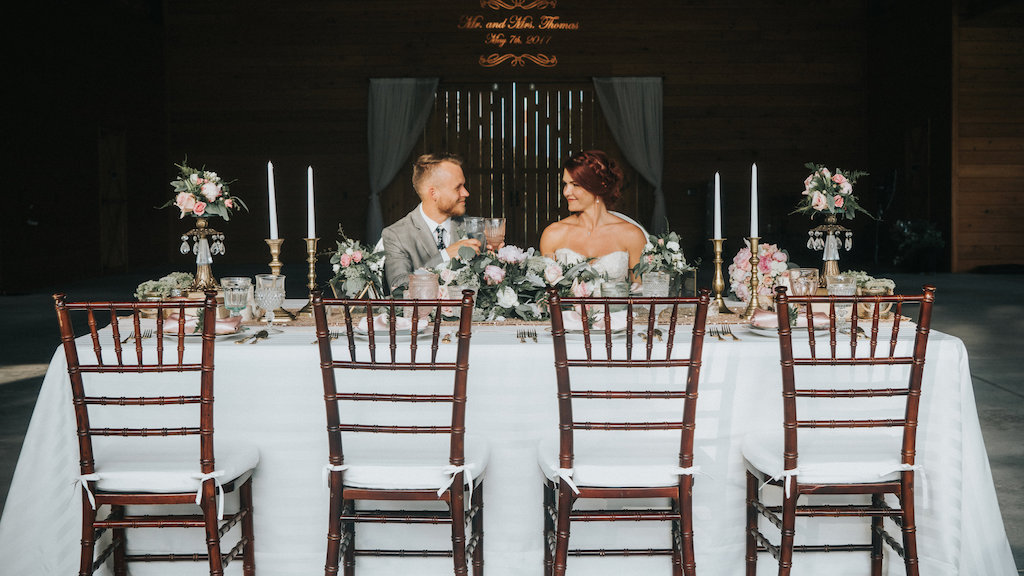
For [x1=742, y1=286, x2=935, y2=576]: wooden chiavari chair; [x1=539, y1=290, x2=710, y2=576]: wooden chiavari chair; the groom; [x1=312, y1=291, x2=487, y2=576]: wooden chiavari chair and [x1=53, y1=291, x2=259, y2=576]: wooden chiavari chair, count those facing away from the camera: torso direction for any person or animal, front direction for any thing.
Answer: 4

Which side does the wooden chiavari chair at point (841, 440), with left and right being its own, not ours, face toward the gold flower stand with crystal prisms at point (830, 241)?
front

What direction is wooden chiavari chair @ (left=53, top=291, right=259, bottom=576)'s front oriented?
away from the camera

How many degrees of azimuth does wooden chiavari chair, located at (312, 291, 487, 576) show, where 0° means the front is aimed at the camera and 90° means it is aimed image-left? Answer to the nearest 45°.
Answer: approximately 180°

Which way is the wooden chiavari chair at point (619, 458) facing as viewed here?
away from the camera

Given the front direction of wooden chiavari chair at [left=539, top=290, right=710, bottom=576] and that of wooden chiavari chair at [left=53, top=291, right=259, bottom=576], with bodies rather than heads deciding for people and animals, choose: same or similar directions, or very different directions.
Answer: same or similar directions

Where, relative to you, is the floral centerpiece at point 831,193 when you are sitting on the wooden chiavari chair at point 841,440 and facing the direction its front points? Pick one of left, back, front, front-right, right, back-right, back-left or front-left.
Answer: front

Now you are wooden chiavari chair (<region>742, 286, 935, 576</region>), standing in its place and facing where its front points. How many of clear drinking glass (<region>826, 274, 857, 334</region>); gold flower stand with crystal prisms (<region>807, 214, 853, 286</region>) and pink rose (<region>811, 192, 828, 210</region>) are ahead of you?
3

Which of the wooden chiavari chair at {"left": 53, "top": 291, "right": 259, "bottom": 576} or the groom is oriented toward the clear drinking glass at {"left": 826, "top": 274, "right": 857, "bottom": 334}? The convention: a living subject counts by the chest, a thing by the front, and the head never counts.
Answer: the groom

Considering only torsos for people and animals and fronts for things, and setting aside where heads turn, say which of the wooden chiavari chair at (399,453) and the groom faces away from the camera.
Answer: the wooden chiavari chair

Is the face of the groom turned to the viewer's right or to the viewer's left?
to the viewer's right

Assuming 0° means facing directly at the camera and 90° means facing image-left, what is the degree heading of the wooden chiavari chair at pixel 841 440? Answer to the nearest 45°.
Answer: approximately 180°

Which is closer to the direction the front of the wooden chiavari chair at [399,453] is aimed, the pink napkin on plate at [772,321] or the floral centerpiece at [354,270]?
the floral centerpiece

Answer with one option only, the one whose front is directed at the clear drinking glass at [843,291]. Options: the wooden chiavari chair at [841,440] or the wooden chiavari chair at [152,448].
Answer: the wooden chiavari chair at [841,440]

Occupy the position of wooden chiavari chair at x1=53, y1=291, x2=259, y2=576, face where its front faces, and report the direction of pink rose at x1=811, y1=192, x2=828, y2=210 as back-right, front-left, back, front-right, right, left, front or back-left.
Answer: right

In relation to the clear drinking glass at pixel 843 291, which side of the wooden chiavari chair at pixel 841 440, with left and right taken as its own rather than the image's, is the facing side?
front

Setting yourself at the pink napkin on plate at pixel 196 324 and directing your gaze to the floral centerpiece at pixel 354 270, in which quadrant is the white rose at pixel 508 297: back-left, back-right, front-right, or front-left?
front-right

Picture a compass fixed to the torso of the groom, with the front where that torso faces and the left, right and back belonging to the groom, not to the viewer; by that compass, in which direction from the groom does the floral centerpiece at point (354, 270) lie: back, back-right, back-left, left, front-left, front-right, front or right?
front-right

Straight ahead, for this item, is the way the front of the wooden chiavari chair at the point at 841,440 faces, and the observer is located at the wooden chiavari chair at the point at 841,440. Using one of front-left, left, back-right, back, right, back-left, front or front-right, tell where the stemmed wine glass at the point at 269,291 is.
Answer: left

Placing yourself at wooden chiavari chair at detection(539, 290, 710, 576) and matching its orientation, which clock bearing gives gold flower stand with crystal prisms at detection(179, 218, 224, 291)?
The gold flower stand with crystal prisms is roughly at 10 o'clock from the wooden chiavari chair.

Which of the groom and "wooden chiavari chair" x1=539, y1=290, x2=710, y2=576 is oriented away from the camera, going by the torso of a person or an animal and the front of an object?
the wooden chiavari chair
